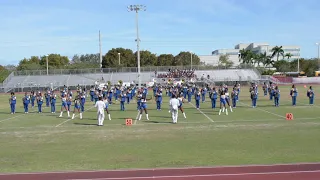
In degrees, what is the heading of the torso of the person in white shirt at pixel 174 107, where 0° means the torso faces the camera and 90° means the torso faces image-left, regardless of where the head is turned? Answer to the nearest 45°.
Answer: approximately 180°
